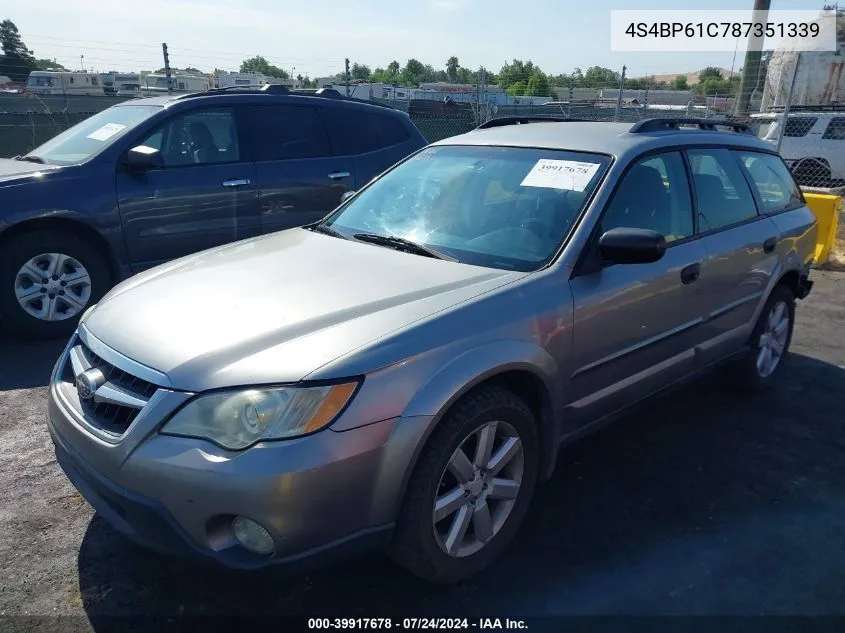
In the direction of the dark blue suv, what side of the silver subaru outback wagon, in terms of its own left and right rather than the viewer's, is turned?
right

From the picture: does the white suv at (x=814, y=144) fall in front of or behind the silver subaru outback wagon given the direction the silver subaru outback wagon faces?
behind

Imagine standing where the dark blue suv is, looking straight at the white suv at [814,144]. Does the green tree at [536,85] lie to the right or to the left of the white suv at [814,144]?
left

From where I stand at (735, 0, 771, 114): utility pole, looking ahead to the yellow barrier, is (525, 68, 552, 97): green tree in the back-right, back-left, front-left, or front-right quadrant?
back-right

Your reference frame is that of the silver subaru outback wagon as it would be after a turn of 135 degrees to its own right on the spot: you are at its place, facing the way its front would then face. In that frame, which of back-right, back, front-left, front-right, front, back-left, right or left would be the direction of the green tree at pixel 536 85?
front

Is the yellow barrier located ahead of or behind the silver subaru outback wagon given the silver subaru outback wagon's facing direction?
behind

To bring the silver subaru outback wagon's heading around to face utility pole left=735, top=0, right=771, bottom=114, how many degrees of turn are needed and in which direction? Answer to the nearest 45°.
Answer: approximately 180°
